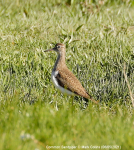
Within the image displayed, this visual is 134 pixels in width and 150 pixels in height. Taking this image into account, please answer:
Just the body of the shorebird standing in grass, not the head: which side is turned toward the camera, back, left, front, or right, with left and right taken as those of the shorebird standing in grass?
left
